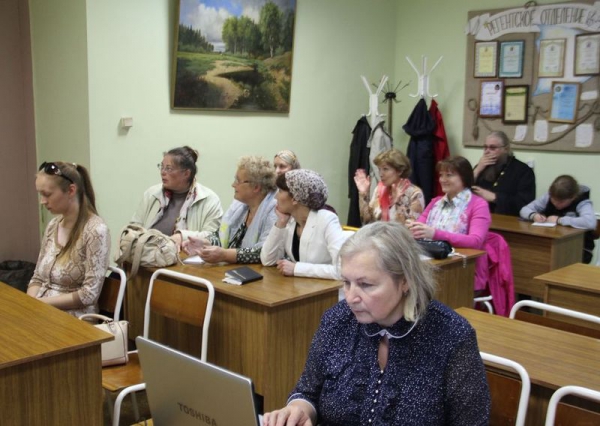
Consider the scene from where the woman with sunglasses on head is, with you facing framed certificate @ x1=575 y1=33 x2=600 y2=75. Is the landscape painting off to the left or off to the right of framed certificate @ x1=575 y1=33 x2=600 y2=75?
left

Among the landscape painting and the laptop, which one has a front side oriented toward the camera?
the landscape painting

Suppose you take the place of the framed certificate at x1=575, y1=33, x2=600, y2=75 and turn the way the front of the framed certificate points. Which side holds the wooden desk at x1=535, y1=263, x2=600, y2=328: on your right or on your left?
on your left

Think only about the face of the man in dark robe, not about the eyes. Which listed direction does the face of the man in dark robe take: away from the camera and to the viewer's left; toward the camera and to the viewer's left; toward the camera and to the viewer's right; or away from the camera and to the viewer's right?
toward the camera and to the viewer's left

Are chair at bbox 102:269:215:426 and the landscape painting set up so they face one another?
no

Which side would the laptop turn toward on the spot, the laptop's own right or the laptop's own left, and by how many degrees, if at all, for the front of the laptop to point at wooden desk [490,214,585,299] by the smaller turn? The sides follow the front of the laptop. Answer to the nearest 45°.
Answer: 0° — it already faces it

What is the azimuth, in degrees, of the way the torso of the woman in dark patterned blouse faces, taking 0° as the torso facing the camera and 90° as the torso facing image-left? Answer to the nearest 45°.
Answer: approximately 45°

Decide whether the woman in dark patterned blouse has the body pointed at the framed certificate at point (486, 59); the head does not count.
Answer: no

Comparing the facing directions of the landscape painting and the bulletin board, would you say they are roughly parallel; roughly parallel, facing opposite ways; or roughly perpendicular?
roughly perpendicular

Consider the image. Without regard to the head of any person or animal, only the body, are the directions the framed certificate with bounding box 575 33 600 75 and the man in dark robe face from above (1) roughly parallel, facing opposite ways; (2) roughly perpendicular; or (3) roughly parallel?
roughly parallel

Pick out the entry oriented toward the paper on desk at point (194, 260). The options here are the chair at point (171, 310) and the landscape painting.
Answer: the landscape painting

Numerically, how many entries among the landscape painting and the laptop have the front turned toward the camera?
1

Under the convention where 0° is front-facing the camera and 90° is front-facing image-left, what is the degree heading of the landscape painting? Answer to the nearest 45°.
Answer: approximately 0°

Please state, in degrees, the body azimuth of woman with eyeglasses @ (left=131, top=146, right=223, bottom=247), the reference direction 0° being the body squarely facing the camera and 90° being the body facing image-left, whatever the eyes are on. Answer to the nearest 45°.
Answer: approximately 45°

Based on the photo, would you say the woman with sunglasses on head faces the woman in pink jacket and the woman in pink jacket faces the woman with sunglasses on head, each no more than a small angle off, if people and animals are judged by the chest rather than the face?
no

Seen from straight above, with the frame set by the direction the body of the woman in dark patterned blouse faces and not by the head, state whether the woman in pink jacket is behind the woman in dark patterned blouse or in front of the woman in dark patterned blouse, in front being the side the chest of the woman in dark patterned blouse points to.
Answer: behind

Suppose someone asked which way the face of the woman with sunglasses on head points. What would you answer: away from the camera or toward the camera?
toward the camera
